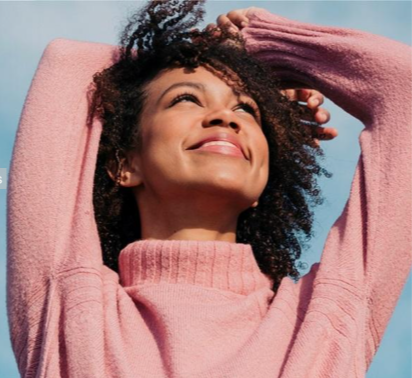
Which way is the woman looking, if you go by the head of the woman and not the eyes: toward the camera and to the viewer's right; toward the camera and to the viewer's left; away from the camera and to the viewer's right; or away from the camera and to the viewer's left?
toward the camera and to the viewer's right

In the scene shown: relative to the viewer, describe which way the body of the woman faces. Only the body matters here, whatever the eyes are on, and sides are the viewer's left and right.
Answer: facing the viewer
